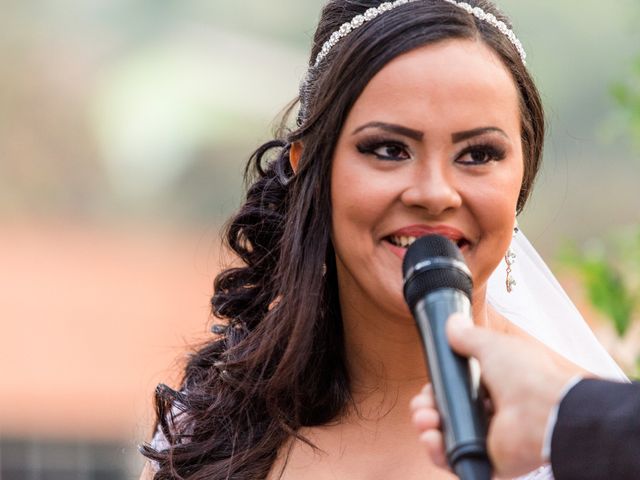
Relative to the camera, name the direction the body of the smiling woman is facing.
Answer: toward the camera
